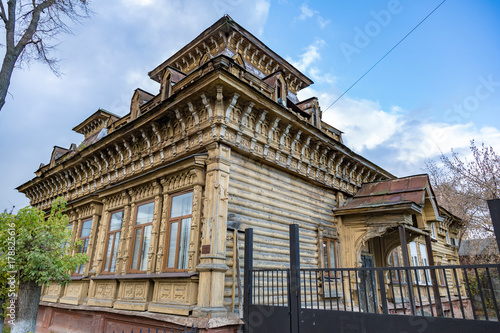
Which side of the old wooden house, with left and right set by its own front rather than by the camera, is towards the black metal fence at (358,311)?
left
